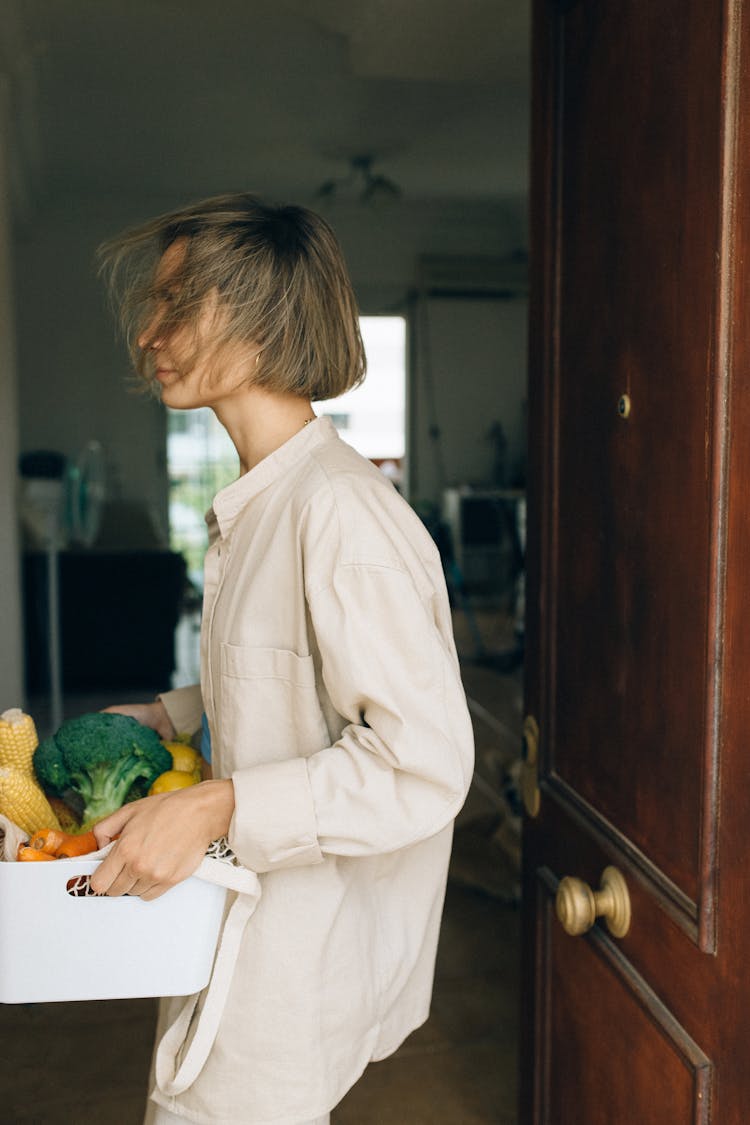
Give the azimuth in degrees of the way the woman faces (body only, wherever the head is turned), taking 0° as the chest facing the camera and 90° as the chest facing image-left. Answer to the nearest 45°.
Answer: approximately 90°

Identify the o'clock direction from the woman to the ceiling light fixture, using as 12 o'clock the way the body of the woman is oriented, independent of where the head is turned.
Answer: The ceiling light fixture is roughly at 3 o'clock from the woman.

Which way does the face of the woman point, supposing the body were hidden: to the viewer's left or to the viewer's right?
to the viewer's left
